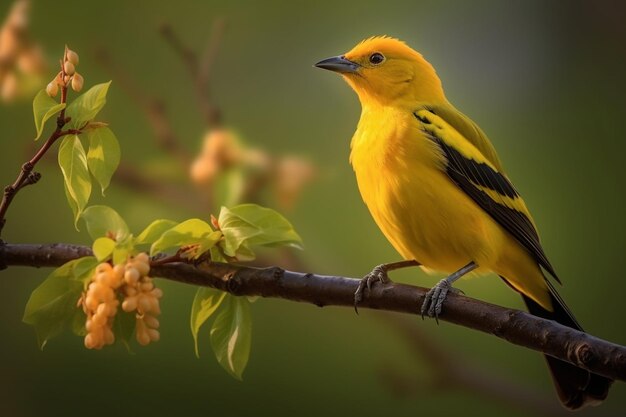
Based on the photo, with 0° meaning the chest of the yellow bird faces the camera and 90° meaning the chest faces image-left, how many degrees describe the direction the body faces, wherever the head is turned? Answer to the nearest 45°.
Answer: approximately 45°
